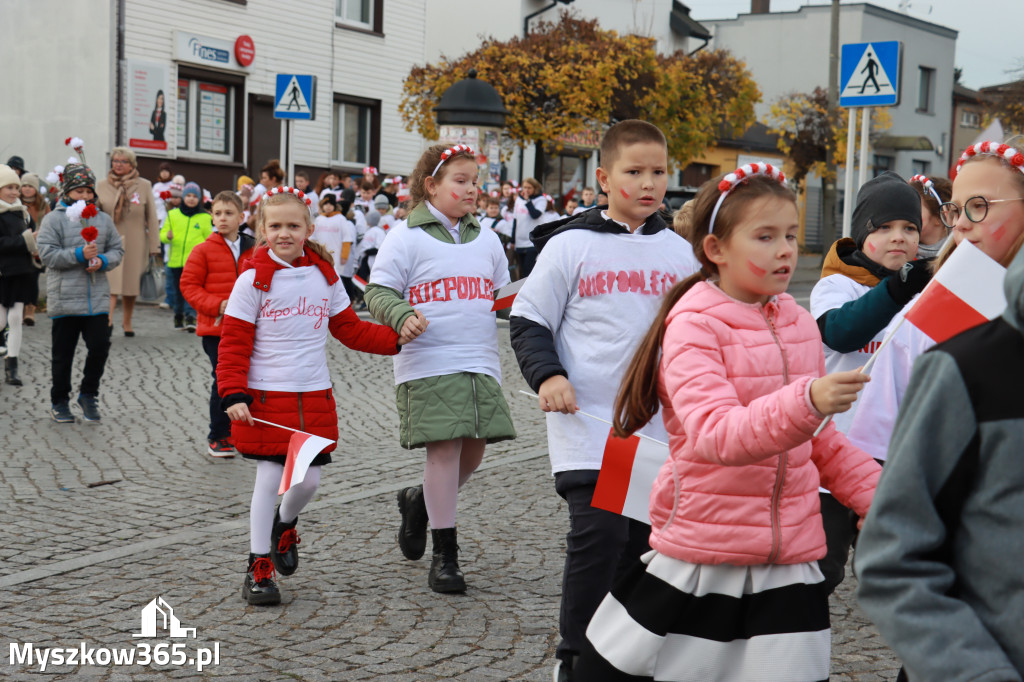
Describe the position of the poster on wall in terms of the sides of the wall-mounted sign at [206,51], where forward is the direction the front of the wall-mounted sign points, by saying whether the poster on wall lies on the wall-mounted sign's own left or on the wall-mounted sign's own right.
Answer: on the wall-mounted sign's own right

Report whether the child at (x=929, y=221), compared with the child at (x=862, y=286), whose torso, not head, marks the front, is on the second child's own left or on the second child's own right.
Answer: on the second child's own left

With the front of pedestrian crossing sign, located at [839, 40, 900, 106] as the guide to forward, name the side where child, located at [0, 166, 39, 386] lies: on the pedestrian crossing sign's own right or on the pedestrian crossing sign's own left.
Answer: on the pedestrian crossing sign's own right

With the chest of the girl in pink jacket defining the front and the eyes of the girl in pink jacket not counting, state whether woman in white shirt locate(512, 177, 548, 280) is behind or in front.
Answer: behind
